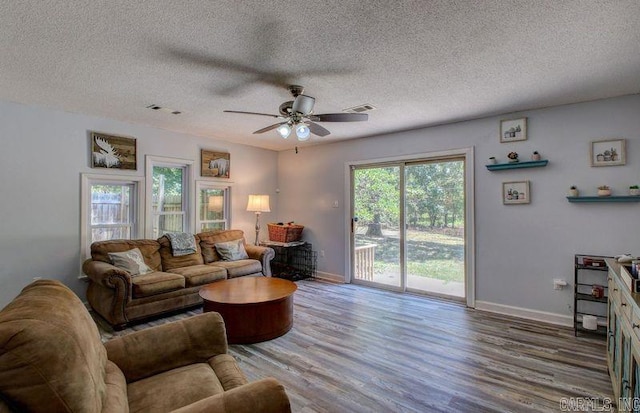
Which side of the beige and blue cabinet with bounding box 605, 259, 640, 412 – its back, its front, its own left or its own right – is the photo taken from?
left

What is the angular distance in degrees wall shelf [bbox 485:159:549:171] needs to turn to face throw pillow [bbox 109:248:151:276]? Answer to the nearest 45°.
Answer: approximately 45° to its right

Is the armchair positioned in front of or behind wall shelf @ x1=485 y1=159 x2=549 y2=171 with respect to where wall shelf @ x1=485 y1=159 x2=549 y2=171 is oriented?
in front

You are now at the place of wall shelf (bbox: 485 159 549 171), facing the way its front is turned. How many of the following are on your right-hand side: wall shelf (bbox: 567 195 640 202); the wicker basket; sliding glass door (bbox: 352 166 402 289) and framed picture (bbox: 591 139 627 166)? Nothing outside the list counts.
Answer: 2

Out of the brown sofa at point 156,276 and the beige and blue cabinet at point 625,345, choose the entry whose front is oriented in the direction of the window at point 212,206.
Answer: the beige and blue cabinet

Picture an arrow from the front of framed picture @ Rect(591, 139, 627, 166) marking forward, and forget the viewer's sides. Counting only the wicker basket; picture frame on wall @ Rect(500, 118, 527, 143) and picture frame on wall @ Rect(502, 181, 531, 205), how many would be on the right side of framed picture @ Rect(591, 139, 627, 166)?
3

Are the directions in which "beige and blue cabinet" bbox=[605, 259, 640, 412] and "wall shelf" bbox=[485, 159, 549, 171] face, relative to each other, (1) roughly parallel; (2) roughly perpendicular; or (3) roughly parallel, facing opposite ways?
roughly perpendicular

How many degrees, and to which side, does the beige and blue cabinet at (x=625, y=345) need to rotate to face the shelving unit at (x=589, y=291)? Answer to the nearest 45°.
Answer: approximately 90° to its right
